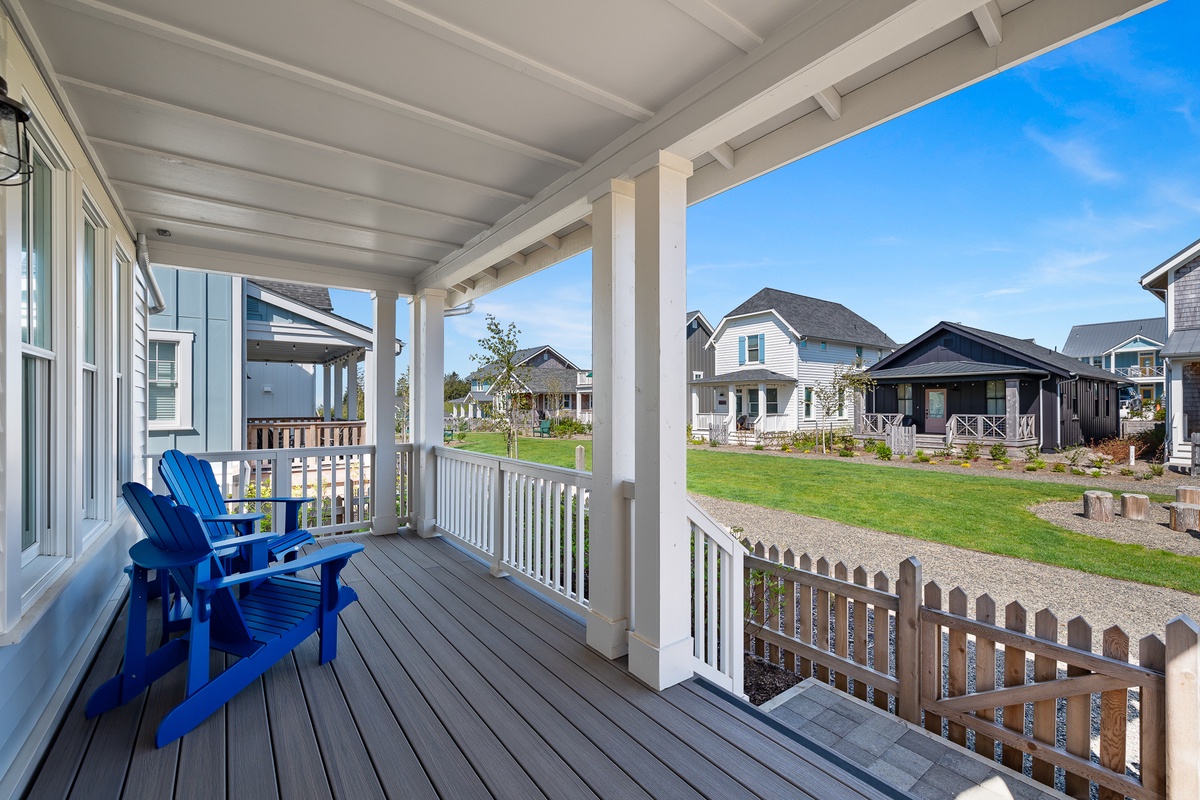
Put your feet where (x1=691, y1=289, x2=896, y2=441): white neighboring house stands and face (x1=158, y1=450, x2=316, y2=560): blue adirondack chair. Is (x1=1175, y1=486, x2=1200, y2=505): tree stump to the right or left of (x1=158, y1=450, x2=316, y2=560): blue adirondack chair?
left

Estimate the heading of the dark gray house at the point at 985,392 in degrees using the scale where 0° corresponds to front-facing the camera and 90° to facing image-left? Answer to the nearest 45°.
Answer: approximately 45°

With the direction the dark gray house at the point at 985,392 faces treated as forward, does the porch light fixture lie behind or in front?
in front

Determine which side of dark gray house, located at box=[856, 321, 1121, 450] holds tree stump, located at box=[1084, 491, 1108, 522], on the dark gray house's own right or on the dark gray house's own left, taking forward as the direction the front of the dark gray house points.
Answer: on the dark gray house's own left

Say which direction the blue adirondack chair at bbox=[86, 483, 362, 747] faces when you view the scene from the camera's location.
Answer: facing away from the viewer and to the right of the viewer

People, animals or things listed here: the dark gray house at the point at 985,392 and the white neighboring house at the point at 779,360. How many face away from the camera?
0

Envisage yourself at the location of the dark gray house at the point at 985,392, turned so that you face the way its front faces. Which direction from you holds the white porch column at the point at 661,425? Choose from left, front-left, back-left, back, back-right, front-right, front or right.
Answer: front-left

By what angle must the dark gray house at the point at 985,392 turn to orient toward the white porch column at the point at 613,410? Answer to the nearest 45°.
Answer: approximately 45° to its left

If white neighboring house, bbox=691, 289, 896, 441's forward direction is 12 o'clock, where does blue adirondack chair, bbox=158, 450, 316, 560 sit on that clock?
The blue adirondack chair is roughly at 11 o'clock from the white neighboring house.
